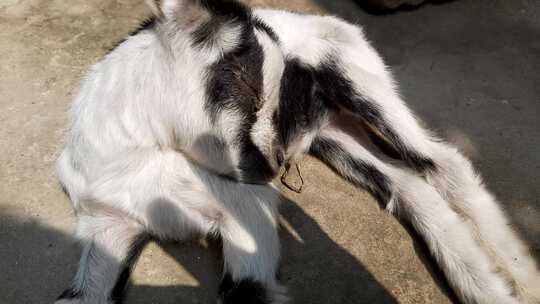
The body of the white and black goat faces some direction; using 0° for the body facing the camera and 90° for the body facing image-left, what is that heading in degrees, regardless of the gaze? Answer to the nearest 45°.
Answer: approximately 45°
